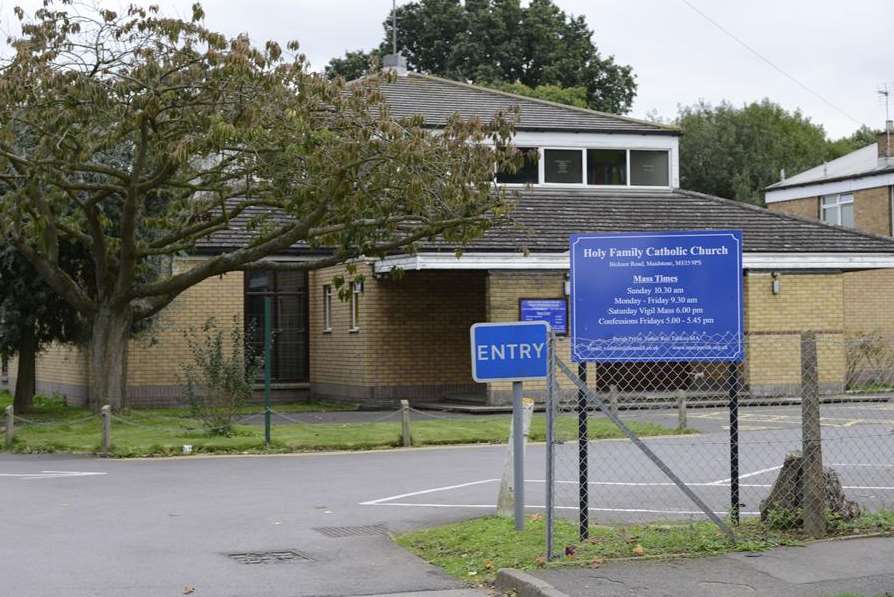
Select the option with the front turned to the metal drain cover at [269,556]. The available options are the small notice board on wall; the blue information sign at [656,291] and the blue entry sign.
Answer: the small notice board on wall

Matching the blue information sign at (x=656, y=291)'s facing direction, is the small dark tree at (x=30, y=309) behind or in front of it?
behind

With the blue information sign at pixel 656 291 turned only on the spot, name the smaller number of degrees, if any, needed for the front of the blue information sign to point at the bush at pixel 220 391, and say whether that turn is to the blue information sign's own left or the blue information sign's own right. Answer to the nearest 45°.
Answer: approximately 135° to the blue information sign's own right

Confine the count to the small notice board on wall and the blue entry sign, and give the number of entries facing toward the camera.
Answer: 2

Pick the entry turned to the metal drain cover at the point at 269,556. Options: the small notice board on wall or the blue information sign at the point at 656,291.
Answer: the small notice board on wall

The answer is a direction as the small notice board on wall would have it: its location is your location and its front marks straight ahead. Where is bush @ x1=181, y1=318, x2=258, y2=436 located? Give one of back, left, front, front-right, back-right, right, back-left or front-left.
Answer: front-right

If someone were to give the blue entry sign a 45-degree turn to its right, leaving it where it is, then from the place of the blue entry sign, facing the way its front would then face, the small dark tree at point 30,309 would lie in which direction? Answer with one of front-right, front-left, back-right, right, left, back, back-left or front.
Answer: right

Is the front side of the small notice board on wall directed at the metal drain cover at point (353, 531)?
yes

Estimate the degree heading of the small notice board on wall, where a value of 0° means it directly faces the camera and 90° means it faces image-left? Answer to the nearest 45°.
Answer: approximately 0°

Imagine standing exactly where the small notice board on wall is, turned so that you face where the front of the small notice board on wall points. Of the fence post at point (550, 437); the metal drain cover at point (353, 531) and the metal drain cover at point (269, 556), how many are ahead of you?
3
